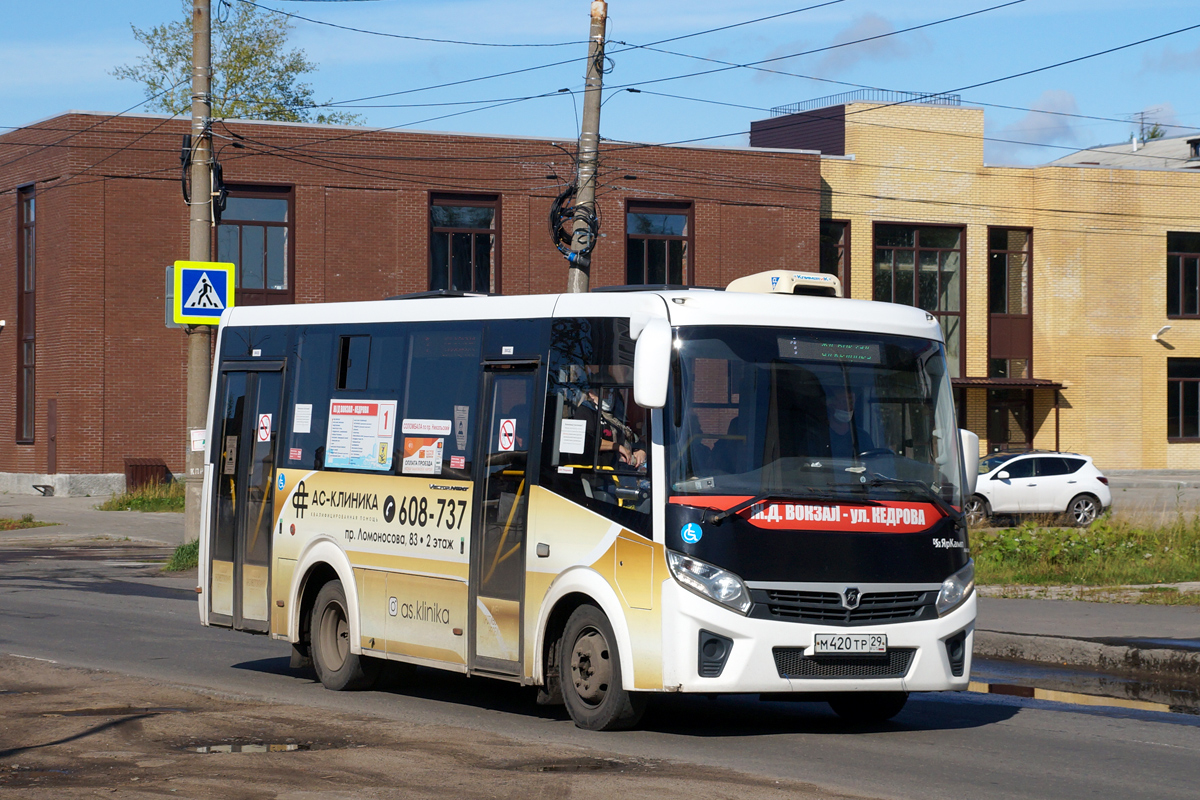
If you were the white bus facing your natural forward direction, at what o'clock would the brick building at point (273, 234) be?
The brick building is roughly at 7 o'clock from the white bus.

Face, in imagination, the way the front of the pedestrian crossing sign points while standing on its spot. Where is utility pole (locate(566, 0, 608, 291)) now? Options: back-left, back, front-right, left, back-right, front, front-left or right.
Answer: left

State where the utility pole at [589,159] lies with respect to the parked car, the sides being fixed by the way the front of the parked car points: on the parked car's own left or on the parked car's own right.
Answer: on the parked car's own left

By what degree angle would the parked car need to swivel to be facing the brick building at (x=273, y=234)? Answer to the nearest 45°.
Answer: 0° — it already faces it

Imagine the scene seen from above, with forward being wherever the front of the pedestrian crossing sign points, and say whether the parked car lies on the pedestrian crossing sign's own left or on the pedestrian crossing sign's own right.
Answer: on the pedestrian crossing sign's own left

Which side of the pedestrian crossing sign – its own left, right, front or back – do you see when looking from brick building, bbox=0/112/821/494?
back

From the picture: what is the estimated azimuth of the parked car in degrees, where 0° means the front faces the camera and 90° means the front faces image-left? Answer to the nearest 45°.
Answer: approximately 90°

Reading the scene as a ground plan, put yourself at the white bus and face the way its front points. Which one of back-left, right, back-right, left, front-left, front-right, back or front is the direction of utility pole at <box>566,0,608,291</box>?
back-left

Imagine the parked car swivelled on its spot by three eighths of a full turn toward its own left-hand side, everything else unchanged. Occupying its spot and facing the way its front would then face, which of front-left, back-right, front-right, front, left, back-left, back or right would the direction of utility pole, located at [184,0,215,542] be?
right

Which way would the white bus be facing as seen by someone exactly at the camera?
facing the viewer and to the right of the viewer

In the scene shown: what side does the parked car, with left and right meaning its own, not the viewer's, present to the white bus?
left

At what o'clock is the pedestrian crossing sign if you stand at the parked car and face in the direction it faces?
The pedestrian crossing sign is roughly at 10 o'clock from the parked car.

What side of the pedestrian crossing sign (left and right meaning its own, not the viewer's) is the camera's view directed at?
front
